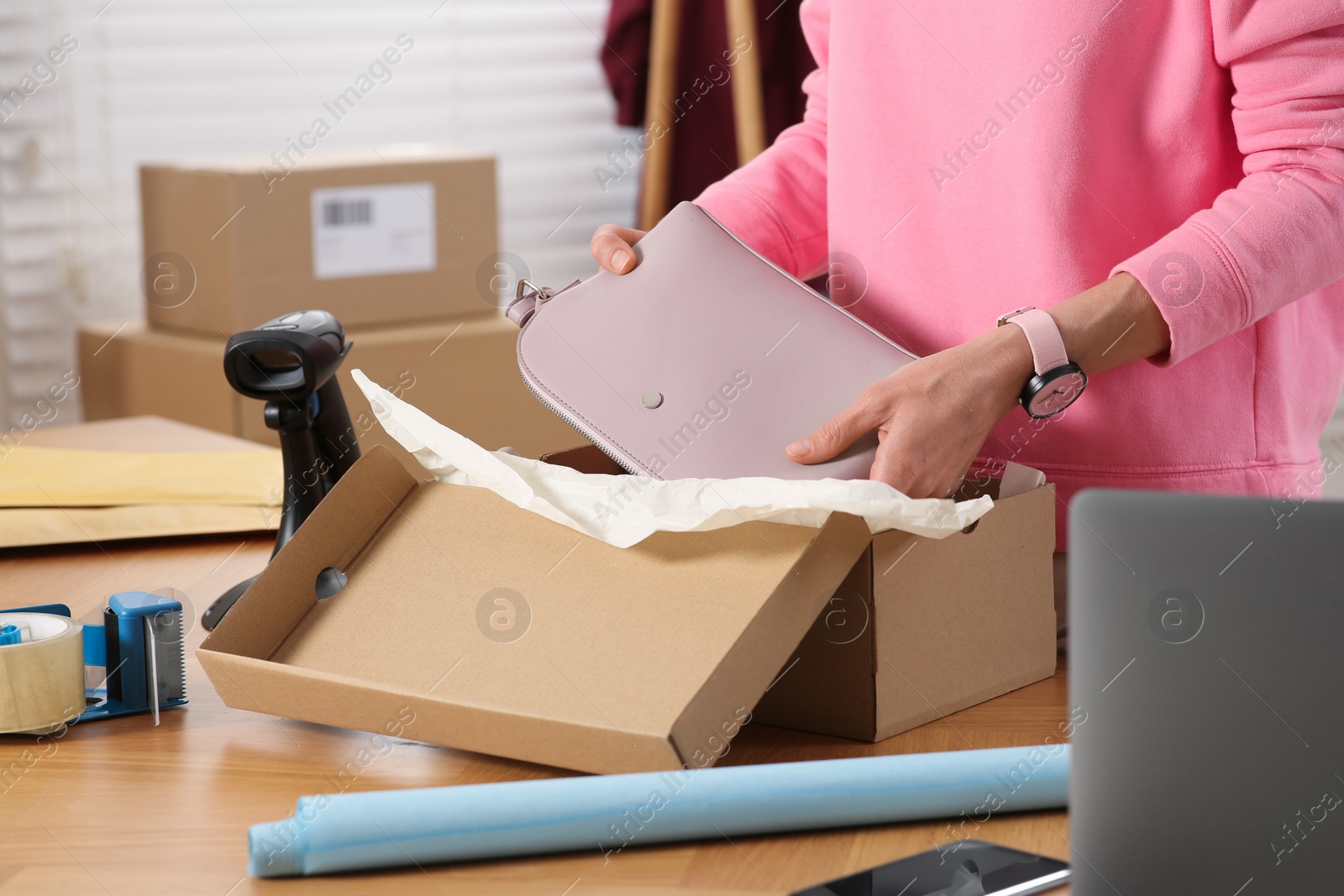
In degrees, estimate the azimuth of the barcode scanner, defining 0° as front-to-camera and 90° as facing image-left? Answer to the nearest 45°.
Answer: approximately 45°

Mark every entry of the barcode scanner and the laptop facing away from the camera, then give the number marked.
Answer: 1

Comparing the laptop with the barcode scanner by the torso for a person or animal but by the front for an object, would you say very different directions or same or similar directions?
very different directions

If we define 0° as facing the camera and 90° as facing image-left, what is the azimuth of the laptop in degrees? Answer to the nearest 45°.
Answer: approximately 180°

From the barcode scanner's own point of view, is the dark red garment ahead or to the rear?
to the rear
